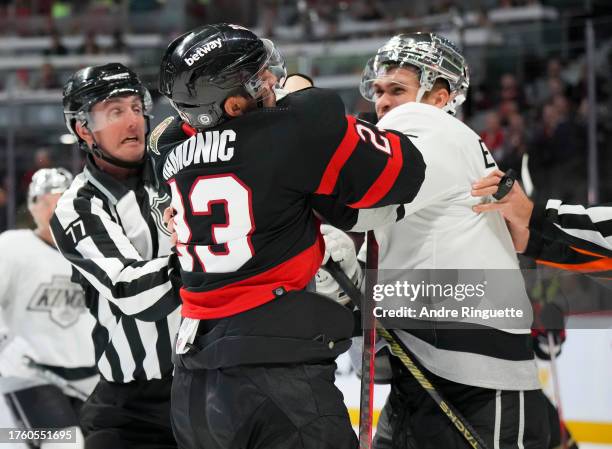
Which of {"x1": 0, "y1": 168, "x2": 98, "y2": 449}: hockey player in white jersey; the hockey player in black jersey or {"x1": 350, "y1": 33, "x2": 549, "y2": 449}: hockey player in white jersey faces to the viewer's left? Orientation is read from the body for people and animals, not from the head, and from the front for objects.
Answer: {"x1": 350, "y1": 33, "x2": 549, "y2": 449}: hockey player in white jersey

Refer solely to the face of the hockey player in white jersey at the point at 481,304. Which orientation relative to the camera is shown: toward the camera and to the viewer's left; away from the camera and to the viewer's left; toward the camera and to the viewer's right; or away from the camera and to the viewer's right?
toward the camera and to the viewer's left

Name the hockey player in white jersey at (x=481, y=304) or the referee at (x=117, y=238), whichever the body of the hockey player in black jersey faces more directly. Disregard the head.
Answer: the hockey player in white jersey

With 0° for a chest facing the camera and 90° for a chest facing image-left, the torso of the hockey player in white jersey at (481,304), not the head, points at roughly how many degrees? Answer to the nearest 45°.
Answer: approximately 90°

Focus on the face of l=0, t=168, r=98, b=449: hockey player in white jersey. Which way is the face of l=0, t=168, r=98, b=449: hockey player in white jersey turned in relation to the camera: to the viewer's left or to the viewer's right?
to the viewer's right

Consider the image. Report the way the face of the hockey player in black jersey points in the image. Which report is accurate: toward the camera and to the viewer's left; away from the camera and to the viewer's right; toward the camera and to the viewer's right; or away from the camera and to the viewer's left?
away from the camera and to the viewer's right

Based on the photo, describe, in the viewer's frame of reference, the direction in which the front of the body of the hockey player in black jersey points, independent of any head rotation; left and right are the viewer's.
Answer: facing away from the viewer and to the right of the viewer

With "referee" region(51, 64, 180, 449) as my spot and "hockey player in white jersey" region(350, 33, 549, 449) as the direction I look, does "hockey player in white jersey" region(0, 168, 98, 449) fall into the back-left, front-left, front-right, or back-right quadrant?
back-left

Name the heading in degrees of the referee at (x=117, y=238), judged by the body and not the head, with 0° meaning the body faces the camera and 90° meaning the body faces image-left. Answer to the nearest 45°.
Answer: approximately 315°

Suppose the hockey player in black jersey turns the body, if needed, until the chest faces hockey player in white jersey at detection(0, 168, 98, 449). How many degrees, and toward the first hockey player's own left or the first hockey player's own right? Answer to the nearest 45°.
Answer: approximately 90° to the first hockey player's own left

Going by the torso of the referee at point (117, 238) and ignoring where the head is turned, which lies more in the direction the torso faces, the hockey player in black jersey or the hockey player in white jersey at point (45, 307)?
the hockey player in black jersey
